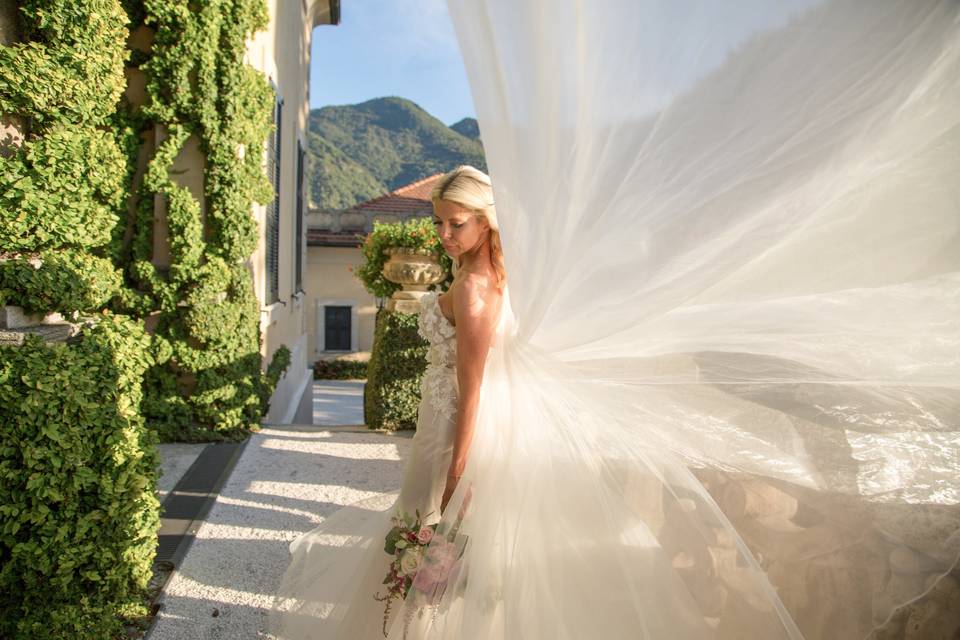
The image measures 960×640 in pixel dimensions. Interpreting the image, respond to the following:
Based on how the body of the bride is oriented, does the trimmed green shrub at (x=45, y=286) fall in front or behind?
in front

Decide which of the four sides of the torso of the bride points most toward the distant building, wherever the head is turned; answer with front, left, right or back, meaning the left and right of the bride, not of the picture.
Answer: right

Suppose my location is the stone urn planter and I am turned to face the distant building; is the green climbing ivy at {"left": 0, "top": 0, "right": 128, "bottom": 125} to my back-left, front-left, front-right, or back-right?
back-left

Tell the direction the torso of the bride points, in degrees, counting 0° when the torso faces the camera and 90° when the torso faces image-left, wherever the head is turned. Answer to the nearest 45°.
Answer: approximately 90°

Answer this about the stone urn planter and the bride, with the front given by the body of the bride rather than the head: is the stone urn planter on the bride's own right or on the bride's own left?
on the bride's own right

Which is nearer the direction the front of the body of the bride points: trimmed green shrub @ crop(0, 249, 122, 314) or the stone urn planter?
the trimmed green shrub

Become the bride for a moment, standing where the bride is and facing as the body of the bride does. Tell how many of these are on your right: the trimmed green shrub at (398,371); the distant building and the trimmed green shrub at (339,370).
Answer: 3

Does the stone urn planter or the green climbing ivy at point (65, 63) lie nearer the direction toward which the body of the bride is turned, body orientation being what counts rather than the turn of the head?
the green climbing ivy

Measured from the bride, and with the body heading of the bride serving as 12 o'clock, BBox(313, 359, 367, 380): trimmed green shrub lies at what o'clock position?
The trimmed green shrub is roughly at 3 o'clock from the bride.

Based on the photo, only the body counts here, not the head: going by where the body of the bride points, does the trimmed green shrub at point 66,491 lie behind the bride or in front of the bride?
in front

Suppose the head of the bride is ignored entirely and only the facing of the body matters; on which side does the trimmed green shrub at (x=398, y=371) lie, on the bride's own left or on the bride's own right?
on the bride's own right

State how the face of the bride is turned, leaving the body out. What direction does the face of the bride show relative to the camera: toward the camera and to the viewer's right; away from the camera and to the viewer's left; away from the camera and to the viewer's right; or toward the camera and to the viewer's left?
toward the camera and to the viewer's left
